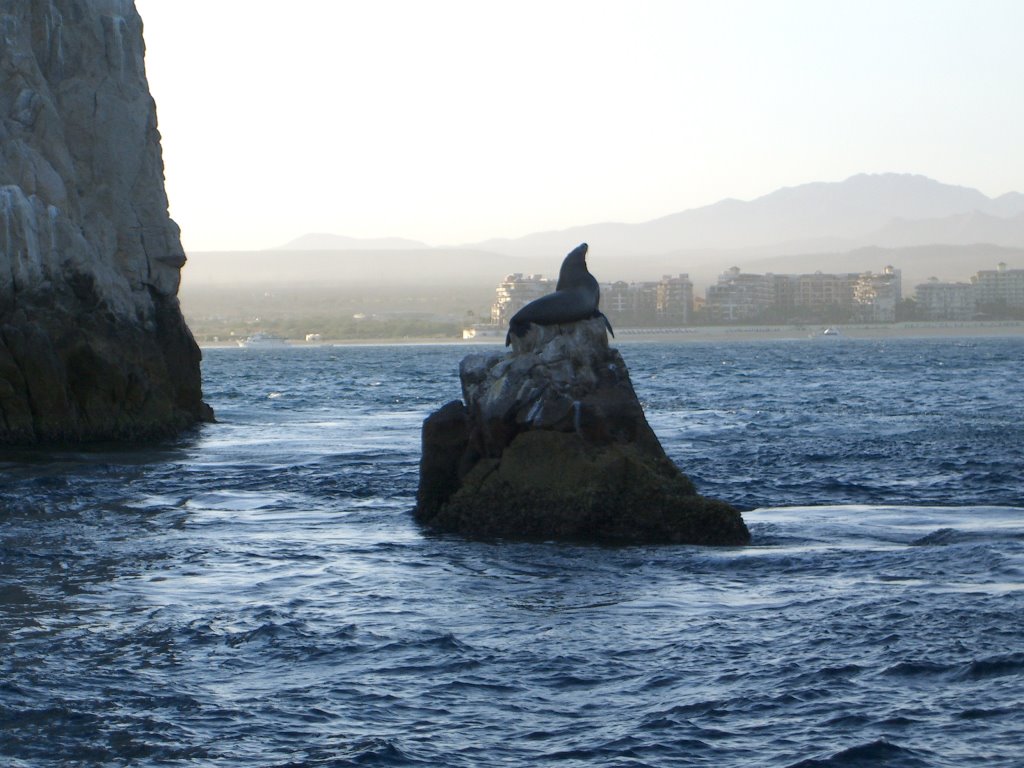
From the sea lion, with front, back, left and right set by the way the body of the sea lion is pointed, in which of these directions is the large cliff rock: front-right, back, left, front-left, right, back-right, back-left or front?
back-left

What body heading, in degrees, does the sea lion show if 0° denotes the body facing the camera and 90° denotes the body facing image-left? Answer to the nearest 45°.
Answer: approximately 270°
